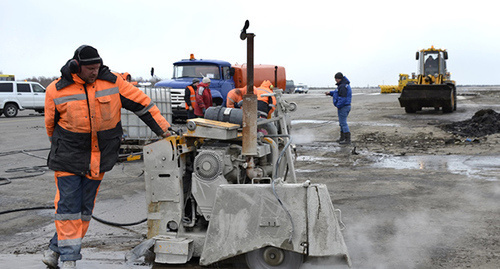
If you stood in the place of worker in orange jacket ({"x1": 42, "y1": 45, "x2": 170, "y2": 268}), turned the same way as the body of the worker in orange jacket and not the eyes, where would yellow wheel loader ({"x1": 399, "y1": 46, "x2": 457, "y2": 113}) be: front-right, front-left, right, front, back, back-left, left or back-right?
back-left

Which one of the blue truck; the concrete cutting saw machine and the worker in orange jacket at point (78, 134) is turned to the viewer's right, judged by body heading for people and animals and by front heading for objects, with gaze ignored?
the concrete cutting saw machine

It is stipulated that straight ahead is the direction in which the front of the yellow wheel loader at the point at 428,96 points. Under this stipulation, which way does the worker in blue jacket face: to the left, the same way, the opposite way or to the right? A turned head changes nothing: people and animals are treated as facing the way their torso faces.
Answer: to the right

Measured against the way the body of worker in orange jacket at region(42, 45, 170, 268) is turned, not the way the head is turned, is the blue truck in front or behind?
behind

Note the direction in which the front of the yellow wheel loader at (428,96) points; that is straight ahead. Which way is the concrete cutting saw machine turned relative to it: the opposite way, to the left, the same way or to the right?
to the left

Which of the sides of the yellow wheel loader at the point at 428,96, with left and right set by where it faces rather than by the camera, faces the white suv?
right

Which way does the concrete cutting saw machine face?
to the viewer's right

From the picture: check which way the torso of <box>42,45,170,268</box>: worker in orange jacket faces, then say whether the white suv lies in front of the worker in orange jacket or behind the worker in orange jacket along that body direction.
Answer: behind

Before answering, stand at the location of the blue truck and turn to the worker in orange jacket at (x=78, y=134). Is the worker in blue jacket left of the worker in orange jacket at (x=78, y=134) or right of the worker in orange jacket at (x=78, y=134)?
left

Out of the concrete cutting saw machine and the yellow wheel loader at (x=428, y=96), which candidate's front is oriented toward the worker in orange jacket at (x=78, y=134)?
the yellow wheel loader

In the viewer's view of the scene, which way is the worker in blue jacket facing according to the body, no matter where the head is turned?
to the viewer's left

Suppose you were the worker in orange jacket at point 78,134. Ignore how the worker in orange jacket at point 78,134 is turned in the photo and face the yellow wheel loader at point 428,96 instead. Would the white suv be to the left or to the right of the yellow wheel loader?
left

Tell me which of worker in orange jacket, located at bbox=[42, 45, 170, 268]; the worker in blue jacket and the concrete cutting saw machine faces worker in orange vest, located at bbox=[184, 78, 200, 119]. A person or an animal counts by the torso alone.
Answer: the worker in blue jacket

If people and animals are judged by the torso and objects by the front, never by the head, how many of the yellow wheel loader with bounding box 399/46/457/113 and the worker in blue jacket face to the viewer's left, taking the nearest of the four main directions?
1

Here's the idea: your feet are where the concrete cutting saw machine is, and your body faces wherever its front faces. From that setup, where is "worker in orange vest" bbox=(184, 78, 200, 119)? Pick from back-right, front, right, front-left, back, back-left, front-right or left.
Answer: left
